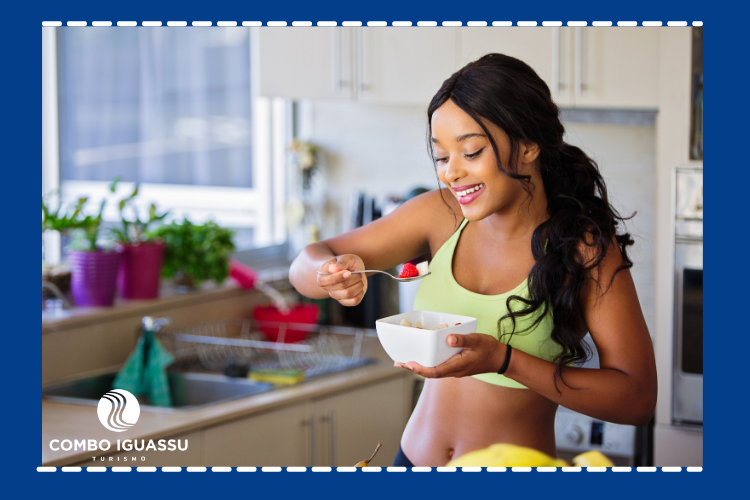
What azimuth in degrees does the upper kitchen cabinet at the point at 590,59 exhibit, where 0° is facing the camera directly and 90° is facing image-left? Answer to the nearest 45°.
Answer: approximately 0°

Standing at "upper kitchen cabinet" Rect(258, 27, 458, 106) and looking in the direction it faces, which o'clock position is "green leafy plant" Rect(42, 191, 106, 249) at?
The green leafy plant is roughly at 2 o'clock from the upper kitchen cabinet.

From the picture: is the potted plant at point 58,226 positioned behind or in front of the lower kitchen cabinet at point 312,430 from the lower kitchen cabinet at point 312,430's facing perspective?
behind

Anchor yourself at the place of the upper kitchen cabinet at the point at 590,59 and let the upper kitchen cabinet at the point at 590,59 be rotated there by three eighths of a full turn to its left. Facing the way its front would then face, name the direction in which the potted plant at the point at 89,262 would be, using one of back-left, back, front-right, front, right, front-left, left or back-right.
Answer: back-left

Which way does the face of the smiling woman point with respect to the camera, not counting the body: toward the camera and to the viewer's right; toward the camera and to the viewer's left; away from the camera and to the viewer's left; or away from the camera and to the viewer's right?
toward the camera and to the viewer's left

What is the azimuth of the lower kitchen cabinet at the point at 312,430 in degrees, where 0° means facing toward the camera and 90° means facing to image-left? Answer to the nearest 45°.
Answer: approximately 315°

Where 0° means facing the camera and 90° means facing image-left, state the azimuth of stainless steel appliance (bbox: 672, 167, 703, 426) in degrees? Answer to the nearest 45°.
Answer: approximately 0°

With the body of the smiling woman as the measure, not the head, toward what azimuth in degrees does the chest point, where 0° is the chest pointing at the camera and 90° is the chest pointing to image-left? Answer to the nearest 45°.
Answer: approximately 45°

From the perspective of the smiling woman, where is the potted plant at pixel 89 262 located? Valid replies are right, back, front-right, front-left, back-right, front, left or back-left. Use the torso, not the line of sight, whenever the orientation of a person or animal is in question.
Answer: right

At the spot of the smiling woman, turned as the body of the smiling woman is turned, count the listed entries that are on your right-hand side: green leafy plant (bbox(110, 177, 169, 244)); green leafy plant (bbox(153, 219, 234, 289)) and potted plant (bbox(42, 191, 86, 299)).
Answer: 3
